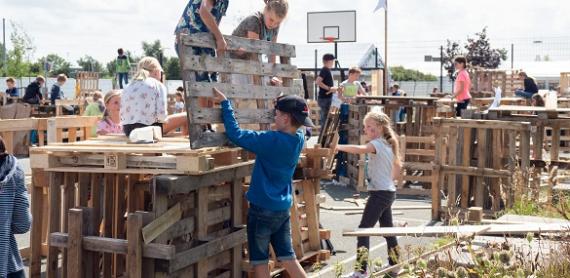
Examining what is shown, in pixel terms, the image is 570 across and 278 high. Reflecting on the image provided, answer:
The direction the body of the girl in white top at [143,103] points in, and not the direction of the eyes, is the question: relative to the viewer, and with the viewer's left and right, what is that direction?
facing away from the viewer and to the right of the viewer

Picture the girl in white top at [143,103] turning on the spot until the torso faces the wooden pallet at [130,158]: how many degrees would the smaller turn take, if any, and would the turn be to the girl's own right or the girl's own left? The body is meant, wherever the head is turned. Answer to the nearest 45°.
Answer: approximately 135° to the girl's own right

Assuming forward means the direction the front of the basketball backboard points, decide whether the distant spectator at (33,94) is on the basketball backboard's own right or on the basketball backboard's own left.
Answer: on the basketball backboard's own right

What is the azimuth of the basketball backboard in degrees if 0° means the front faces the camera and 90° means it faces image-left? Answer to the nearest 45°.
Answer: approximately 0°

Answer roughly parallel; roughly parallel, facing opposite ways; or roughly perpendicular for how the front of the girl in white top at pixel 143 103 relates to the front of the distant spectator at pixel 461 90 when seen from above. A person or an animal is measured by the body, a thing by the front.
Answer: roughly perpendicular
